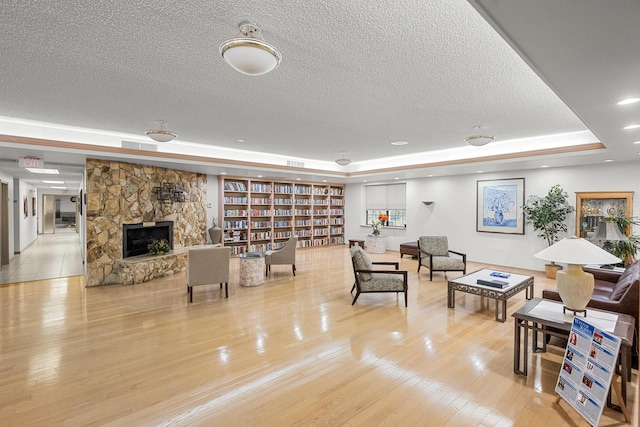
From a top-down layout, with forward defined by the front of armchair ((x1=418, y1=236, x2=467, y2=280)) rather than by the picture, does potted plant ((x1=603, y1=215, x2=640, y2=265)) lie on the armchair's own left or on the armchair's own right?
on the armchair's own left

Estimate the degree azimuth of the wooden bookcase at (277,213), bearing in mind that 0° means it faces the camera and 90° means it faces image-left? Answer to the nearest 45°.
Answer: approximately 315°

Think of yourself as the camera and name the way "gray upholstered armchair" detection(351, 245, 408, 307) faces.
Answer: facing to the right of the viewer

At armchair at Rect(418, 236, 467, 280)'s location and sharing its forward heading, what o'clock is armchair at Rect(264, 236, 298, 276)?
armchair at Rect(264, 236, 298, 276) is roughly at 4 o'clock from armchair at Rect(418, 236, 467, 280).

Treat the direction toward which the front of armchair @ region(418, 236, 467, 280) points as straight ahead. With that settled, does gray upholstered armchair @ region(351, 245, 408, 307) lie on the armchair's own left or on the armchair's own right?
on the armchair's own right

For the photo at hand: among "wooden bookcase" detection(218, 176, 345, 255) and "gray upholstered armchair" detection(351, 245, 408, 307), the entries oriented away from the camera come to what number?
0

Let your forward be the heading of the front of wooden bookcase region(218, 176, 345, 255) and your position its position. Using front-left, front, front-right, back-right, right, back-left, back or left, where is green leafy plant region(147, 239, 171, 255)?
right

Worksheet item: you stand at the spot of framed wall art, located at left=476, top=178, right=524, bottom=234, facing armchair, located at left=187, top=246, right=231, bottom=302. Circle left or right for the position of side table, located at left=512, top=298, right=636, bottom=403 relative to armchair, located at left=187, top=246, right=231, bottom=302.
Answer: left

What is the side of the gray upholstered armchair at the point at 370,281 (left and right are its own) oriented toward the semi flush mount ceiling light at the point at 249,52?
right

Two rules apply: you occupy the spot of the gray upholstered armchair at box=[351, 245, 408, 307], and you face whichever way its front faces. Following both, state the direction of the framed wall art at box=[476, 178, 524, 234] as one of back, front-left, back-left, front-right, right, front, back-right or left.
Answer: front-left

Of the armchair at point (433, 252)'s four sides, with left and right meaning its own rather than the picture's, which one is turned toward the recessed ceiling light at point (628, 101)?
front

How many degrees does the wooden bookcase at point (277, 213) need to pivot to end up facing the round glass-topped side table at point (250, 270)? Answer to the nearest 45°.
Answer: approximately 45° to its right

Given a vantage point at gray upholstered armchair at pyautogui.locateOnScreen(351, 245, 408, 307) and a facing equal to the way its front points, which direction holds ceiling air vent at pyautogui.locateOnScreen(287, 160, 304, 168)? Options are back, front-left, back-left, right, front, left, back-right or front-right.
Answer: back-left

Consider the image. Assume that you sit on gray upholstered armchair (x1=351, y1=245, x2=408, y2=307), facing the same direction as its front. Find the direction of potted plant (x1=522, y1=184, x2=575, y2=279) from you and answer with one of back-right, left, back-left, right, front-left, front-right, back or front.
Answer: front-left
